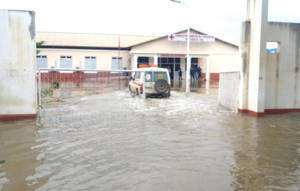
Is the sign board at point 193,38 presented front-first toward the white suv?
yes

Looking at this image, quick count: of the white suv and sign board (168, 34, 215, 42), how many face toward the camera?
1

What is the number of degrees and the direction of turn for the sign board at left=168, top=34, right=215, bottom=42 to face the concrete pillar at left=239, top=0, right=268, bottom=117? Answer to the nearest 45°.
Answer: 0° — it already faces it

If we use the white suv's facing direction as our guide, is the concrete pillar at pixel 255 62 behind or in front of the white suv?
behind

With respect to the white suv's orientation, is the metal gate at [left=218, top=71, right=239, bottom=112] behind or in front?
behind

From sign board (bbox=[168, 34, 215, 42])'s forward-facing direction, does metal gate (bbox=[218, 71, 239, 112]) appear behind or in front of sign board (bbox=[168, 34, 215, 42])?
in front

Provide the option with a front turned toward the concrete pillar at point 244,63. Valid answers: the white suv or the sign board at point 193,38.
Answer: the sign board

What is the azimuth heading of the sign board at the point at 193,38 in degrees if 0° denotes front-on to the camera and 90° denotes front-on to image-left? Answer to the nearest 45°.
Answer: approximately 0°

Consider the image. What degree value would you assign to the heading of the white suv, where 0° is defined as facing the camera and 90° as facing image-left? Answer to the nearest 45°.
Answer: approximately 135°

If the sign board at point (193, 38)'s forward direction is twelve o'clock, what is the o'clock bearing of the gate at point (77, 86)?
The gate is roughly at 1 o'clock from the sign board.

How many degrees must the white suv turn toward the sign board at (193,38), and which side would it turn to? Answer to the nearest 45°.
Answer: approximately 45° to its right
